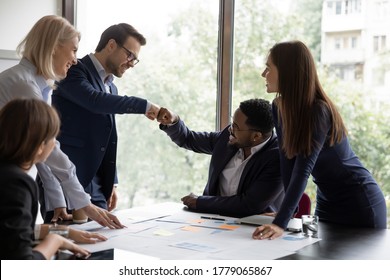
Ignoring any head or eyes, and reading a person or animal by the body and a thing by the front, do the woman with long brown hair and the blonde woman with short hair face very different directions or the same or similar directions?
very different directions

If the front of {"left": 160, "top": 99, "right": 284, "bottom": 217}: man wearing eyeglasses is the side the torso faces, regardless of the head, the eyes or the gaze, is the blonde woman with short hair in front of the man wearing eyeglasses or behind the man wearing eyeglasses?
in front

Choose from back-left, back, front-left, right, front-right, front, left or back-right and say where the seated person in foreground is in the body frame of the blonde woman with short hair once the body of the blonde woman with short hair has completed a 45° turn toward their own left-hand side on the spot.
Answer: back-right

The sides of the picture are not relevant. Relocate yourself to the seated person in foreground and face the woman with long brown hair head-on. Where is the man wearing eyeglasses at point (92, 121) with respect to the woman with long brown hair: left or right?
left

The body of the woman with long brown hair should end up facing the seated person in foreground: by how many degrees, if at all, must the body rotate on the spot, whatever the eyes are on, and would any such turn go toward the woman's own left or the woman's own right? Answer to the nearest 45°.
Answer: approximately 45° to the woman's own left

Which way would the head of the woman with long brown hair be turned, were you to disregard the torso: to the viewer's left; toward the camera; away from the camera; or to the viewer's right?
to the viewer's left

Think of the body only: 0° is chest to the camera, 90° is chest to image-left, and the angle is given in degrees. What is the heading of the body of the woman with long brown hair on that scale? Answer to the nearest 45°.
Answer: approximately 90°

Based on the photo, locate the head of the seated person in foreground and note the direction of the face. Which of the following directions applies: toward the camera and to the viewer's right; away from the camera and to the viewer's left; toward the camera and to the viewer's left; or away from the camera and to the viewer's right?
away from the camera and to the viewer's right

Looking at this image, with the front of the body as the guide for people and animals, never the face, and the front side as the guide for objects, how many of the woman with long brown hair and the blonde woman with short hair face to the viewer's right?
1

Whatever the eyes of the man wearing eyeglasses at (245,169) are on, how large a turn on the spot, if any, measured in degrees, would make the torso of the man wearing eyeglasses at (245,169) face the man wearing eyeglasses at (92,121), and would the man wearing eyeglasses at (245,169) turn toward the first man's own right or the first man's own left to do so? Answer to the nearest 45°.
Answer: approximately 45° to the first man's own right

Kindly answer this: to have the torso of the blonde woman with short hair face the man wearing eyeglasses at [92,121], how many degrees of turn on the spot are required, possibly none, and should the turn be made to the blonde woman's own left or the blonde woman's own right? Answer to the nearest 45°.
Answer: approximately 90° to the blonde woman's own left

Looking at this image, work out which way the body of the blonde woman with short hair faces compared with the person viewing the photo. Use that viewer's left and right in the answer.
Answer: facing to the right of the viewer
